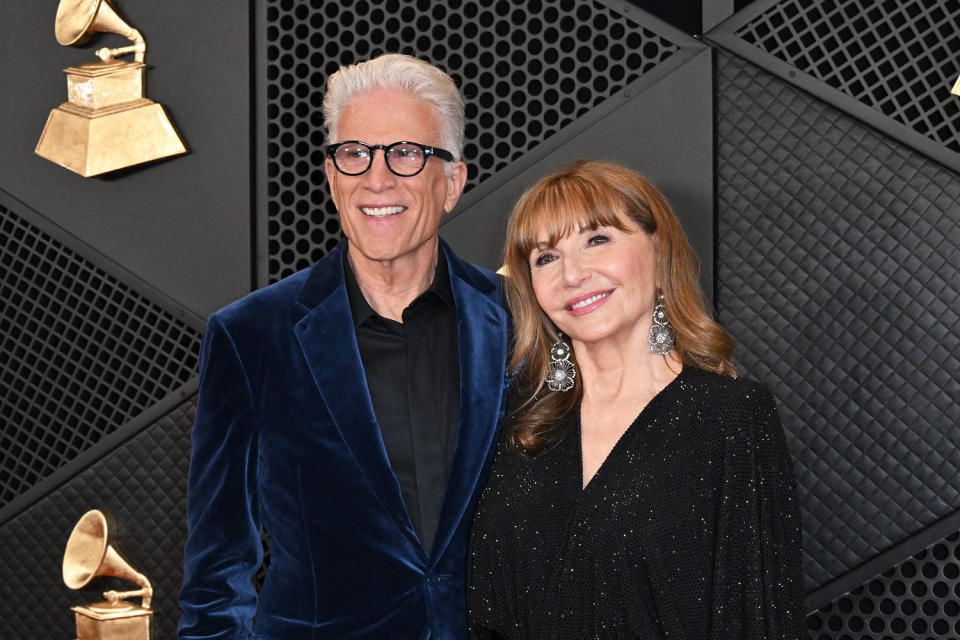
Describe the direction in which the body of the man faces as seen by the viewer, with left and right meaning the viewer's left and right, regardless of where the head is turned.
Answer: facing the viewer and to the right of the viewer

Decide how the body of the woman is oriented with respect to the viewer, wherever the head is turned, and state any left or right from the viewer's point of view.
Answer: facing the viewer and to the left of the viewer

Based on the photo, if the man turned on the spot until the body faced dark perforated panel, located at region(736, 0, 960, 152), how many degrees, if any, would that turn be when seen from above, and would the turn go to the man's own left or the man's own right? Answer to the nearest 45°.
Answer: approximately 90° to the man's own left

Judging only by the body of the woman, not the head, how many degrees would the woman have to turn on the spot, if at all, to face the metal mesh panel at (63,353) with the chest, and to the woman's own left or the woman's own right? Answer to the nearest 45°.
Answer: approximately 90° to the woman's own right

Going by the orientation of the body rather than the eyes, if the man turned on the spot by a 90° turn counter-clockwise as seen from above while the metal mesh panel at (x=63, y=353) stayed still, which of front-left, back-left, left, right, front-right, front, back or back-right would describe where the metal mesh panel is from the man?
left

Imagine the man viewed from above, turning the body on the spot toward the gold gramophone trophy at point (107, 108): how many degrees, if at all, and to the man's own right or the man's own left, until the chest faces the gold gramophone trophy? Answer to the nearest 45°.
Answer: approximately 180°

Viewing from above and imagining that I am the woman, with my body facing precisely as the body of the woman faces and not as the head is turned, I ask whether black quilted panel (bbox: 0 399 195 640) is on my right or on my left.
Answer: on my right

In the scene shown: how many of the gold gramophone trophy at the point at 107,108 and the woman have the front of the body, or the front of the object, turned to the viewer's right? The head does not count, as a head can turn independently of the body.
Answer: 0

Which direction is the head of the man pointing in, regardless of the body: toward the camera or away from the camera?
toward the camera

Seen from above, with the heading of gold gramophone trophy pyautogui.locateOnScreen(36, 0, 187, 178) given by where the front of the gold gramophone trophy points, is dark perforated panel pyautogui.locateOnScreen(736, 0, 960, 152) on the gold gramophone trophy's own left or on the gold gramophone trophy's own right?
on the gold gramophone trophy's own left

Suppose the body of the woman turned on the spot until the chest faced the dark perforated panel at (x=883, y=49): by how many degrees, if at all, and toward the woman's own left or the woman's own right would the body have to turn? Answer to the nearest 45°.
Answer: approximately 180°

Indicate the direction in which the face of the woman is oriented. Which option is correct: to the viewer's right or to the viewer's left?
to the viewer's left
